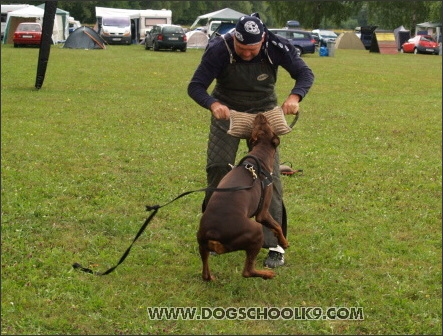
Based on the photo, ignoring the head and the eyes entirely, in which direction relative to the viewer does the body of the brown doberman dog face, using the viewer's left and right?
facing away from the viewer and to the right of the viewer

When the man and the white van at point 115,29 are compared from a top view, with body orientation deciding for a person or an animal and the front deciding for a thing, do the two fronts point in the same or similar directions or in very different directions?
same or similar directions

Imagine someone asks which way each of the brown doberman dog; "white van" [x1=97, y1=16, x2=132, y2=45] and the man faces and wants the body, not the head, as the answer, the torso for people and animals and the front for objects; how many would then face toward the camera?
2

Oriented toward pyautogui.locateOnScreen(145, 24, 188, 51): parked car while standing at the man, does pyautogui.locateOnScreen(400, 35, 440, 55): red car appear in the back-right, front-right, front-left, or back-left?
front-right

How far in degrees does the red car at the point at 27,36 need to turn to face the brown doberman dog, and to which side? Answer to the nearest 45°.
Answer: approximately 180°

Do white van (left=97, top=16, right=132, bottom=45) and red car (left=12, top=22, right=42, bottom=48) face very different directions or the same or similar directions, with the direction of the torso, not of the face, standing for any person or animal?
very different directions

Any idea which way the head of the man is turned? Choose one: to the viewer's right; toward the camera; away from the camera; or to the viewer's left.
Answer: toward the camera

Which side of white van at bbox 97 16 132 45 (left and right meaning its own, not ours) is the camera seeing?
front

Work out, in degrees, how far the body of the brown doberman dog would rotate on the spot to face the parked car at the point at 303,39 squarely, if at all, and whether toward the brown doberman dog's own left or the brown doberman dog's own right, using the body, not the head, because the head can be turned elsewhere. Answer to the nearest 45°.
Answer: approximately 45° to the brown doberman dog's own left

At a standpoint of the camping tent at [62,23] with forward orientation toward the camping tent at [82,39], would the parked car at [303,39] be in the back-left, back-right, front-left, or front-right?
front-left

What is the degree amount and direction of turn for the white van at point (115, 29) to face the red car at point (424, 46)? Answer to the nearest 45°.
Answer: approximately 90° to its left

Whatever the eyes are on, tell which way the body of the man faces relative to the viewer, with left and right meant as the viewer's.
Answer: facing the viewer

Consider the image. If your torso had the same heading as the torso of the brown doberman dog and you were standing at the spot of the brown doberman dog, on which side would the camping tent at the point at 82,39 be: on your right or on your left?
on your left

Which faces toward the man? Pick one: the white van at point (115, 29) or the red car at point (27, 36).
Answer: the white van

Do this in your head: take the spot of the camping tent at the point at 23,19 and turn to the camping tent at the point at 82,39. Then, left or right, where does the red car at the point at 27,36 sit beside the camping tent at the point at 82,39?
right
